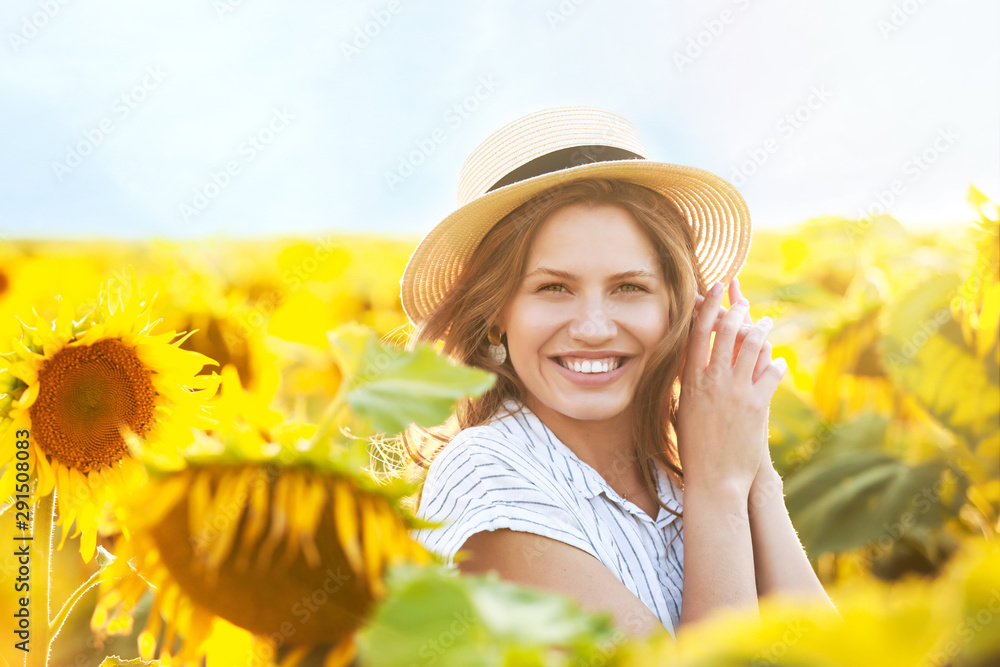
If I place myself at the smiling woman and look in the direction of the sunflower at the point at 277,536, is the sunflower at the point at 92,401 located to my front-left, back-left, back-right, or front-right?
front-right

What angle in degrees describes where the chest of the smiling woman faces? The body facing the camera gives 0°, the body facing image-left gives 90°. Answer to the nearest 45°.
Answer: approximately 315°

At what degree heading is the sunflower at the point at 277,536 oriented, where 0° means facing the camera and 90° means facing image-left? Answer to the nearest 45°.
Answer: approximately 0°

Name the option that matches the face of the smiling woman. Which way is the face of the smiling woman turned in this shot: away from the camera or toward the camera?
toward the camera

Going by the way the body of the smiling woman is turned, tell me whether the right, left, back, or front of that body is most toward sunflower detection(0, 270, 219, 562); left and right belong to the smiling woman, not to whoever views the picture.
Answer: right

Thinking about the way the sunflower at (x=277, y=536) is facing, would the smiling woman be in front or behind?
behind

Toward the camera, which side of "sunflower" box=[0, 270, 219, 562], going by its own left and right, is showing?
front
